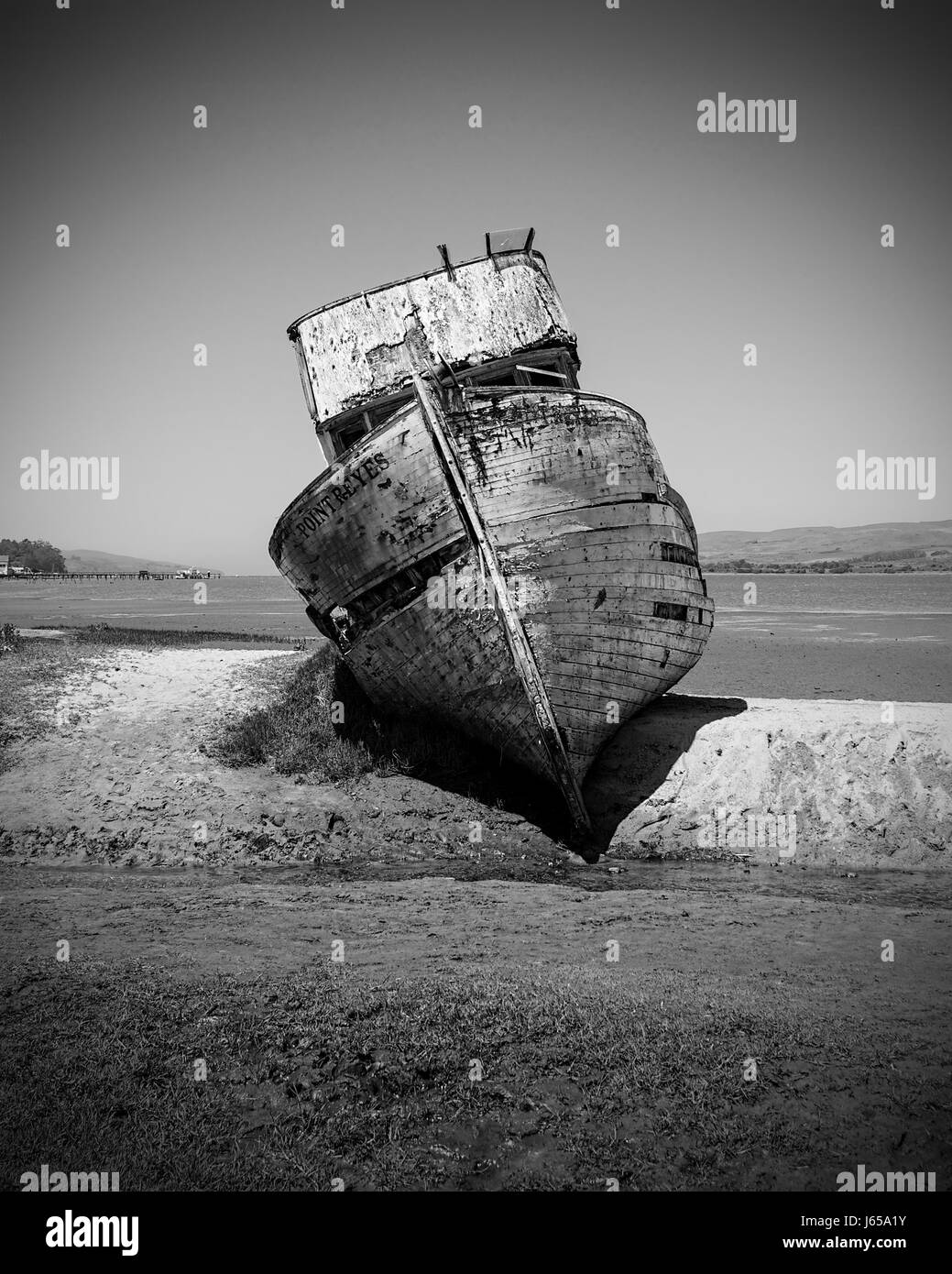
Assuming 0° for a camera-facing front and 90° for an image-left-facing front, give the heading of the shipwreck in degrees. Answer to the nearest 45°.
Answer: approximately 0°
